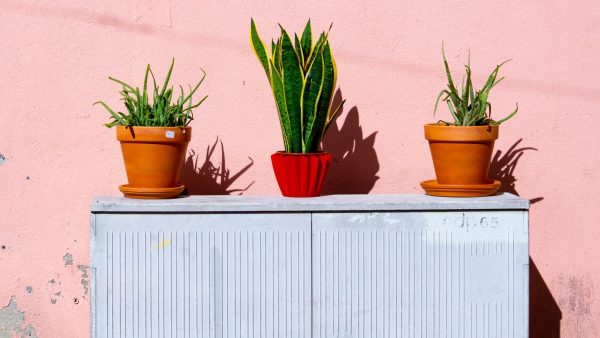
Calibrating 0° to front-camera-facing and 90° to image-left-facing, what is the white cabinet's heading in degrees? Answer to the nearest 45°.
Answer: approximately 0°
